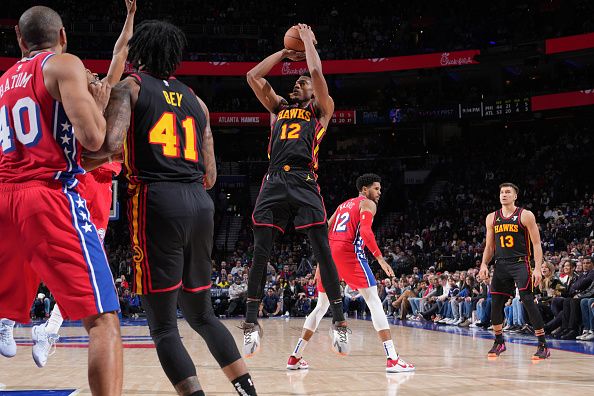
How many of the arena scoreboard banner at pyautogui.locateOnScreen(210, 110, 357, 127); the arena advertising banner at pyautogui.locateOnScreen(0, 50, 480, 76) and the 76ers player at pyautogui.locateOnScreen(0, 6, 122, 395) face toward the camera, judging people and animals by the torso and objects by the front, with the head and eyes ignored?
2

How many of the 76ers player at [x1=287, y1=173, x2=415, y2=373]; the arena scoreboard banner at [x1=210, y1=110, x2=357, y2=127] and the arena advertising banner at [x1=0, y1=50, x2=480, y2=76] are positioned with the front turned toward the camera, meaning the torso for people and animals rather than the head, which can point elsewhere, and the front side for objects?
2

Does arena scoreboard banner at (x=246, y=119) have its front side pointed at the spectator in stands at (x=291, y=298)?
yes

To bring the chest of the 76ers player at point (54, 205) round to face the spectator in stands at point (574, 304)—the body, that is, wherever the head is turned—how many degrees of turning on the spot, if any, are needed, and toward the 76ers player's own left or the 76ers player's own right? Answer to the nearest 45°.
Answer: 0° — they already face them

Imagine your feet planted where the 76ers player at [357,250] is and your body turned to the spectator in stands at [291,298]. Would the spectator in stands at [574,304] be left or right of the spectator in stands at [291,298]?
right

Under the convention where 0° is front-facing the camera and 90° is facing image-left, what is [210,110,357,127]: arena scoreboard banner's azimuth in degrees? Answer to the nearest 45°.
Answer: approximately 0°

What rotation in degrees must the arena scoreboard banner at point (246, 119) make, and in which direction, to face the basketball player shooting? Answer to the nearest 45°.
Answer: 0° — it already faces them

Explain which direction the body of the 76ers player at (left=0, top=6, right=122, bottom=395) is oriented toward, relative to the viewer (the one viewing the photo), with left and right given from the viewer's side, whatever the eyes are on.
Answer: facing away from the viewer and to the right of the viewer
